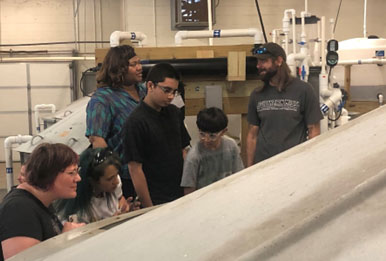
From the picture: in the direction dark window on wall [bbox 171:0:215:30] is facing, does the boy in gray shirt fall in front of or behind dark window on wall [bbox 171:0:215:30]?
in front

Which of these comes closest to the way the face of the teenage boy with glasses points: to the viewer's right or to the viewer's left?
to the viewer's right

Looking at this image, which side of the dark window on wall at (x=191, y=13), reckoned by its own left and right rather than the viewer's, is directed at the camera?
front

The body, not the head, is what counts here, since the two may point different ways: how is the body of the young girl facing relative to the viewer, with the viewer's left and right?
facing the viewer and to the right of the viewer

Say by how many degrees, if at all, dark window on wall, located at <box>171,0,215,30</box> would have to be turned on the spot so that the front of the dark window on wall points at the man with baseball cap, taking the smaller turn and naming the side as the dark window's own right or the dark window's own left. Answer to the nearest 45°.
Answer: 0° — it already faces them

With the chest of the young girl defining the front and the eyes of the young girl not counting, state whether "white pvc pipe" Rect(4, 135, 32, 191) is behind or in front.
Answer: behind

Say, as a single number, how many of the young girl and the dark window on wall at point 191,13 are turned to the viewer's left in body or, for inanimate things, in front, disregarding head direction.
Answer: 0

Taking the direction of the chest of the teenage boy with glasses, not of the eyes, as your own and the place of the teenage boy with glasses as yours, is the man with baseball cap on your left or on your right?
on your left

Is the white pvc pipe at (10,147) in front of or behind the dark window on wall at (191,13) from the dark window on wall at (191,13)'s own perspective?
in front

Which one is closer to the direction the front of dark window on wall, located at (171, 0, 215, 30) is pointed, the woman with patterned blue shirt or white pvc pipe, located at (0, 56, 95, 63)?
the woman with patterned blue shirt

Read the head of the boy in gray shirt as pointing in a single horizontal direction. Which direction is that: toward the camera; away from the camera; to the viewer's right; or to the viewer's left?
toward the camera

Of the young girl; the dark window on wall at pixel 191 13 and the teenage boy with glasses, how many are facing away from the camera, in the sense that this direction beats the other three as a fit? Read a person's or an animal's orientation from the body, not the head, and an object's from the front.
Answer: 0
